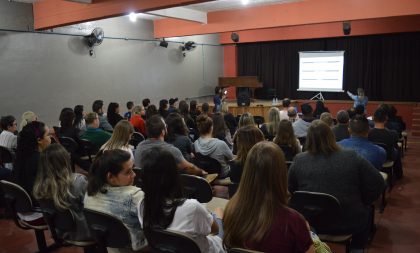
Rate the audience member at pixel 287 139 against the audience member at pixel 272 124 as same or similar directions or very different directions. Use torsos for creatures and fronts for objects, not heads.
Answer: same or similar directions

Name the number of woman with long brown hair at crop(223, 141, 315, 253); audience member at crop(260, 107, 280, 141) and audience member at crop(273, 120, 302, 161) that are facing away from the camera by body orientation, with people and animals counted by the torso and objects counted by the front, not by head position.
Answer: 3

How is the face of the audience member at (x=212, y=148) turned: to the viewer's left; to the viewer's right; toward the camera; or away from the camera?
away from the camera

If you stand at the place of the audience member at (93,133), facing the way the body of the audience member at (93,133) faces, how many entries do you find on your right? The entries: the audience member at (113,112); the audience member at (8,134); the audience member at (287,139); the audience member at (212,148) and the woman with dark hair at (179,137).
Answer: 3

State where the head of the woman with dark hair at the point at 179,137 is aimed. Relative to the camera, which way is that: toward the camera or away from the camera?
away from the camera

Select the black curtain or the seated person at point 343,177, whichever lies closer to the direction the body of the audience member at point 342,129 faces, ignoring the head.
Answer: the black curtain

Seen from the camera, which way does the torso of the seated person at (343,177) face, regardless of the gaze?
away from the camera

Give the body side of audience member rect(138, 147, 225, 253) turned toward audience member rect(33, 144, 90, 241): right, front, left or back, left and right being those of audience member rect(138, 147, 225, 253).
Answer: left

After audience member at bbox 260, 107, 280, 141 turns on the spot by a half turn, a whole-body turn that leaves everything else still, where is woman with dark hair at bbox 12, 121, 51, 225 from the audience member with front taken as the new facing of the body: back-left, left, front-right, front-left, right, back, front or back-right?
front-right

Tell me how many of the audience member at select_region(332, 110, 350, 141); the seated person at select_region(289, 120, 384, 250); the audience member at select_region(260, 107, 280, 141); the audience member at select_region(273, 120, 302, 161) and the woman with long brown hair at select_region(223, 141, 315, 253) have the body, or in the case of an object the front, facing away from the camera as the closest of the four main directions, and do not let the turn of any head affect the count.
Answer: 5

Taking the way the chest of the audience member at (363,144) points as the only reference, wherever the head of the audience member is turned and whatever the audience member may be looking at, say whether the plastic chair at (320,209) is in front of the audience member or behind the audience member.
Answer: behind

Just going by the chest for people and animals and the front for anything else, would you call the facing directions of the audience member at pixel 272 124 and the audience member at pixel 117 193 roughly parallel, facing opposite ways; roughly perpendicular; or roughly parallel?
roughly parallel

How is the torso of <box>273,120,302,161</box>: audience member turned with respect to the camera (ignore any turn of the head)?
away from the camera

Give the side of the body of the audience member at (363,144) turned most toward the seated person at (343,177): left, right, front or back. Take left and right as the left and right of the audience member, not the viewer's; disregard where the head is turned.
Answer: back

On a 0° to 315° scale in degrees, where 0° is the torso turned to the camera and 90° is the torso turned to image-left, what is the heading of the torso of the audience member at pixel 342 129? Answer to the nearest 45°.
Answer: approximately 180°

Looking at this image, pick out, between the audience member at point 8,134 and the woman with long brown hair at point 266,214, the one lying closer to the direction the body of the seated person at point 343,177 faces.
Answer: the audience member

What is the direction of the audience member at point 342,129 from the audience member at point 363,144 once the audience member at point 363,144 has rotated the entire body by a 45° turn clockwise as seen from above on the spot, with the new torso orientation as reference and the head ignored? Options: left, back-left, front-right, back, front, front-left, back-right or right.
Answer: front-left

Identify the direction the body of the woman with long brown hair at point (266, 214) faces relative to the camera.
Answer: away from the camera

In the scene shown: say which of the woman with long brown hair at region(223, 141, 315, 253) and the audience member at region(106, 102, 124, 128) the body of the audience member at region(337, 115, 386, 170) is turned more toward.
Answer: the audience member
